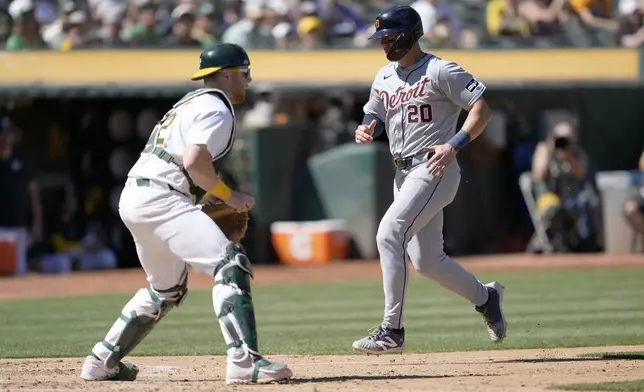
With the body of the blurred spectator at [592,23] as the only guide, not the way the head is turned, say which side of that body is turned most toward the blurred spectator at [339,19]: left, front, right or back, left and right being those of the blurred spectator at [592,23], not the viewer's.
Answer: right

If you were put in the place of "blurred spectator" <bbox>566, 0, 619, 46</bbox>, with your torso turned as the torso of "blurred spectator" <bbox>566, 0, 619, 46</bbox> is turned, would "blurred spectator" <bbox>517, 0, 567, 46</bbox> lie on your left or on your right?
on your right

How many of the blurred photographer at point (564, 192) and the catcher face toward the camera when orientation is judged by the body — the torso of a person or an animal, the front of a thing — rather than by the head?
1

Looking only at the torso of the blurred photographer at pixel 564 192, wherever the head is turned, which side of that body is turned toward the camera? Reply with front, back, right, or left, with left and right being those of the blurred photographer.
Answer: front

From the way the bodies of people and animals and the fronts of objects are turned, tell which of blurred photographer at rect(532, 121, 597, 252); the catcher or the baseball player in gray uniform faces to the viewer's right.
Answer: the catcher

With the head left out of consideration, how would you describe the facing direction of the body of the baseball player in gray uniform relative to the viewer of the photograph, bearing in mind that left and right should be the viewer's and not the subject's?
facing the viewer and to the left of the viewer

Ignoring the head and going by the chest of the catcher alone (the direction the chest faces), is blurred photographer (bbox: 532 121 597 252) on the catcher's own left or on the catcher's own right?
on the catcher's own left

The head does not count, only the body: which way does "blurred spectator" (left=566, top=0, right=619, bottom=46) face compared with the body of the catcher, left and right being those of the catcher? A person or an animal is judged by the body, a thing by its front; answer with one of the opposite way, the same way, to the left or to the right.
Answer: to the right

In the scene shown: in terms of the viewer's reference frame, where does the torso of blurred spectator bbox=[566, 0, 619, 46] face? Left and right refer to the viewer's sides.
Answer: facing the viewer

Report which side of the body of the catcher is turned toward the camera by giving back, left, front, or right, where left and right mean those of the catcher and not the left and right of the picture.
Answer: right

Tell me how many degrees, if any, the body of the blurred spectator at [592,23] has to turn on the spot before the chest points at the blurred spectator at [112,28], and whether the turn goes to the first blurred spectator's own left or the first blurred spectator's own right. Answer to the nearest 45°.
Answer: approximately 90° to the first blurred spectator's own right

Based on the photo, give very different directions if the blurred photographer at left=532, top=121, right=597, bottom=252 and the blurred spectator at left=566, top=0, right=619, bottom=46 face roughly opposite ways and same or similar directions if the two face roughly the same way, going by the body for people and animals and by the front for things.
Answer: same or similar directions

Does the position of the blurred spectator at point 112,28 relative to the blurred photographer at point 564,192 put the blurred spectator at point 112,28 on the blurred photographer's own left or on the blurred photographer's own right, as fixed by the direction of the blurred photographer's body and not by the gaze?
on the blurred photographer's own right

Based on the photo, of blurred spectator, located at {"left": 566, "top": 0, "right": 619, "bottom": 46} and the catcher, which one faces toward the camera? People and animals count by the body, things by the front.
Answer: the blurred spectator

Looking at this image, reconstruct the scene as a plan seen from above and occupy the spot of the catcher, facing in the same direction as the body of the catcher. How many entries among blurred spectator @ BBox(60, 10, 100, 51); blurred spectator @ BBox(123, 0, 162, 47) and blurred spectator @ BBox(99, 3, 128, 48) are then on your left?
3

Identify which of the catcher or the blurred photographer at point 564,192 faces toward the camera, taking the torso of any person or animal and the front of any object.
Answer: the blurred photographer

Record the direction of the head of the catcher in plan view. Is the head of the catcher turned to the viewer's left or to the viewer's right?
to the viewer's right

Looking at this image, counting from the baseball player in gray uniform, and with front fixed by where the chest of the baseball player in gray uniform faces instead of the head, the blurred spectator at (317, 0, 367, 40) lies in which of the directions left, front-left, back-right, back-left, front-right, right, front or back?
back-right
